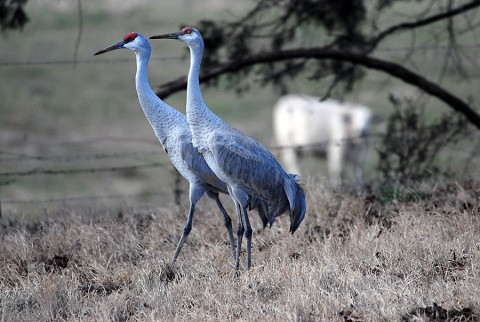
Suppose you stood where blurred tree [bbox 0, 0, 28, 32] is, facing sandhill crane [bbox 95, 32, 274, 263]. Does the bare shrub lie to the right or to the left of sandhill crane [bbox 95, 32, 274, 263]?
left

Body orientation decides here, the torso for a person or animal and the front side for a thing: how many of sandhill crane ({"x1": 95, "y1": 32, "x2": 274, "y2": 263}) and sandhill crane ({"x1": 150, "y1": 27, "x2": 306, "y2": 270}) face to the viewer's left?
2

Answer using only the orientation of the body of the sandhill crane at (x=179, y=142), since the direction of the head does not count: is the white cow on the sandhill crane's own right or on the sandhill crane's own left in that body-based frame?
on the sandhill crane's own right

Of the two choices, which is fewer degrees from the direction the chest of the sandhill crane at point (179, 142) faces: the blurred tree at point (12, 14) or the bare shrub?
the blurred tree

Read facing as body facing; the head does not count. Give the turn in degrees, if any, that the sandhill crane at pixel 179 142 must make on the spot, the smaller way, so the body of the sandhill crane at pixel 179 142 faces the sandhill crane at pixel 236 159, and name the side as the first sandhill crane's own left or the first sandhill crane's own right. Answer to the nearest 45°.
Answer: approximately 135° to the first sandhill crane's own left

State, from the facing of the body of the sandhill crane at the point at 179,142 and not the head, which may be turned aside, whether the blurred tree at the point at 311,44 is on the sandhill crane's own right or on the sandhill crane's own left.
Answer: on the sandhill crane's own right

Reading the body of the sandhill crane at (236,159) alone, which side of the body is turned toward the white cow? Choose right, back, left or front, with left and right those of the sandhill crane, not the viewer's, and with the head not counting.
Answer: right

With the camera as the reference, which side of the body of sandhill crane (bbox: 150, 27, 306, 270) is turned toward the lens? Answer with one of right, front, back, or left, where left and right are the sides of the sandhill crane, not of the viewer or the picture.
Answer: left

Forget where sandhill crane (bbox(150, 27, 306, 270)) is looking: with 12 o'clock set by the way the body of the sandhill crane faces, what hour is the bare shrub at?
The bare shrub is roughly at 4 o'clock from the sandhill crane.

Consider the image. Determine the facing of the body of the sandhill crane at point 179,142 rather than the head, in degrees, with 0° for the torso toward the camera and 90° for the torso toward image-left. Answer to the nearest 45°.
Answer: approximately 90°
